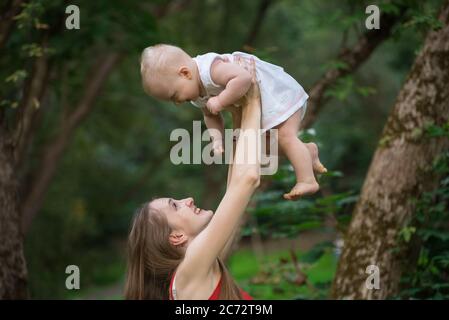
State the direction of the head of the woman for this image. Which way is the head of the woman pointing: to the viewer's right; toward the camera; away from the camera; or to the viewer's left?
to the viewer's right

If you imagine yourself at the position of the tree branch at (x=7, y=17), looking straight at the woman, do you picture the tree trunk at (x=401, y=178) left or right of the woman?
left

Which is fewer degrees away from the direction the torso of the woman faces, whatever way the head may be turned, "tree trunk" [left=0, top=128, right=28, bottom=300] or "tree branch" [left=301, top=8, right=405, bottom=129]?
the tree branch

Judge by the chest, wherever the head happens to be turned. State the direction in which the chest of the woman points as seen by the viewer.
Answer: to the viewer's right

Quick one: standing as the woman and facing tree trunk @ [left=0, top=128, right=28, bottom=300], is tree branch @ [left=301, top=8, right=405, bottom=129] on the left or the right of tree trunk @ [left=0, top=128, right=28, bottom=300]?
right

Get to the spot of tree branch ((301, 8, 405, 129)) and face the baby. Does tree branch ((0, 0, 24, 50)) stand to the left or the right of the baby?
right

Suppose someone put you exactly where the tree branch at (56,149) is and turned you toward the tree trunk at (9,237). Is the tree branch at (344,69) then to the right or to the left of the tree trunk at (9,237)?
left

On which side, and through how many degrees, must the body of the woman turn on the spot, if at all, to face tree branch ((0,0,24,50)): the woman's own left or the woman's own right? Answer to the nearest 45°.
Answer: approximately 135° to the woman's own left
